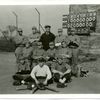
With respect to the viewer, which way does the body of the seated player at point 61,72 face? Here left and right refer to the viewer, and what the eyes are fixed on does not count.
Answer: facing the viewer

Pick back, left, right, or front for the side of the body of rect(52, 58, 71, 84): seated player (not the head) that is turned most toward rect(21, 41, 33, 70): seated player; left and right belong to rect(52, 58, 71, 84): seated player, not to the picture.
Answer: right
